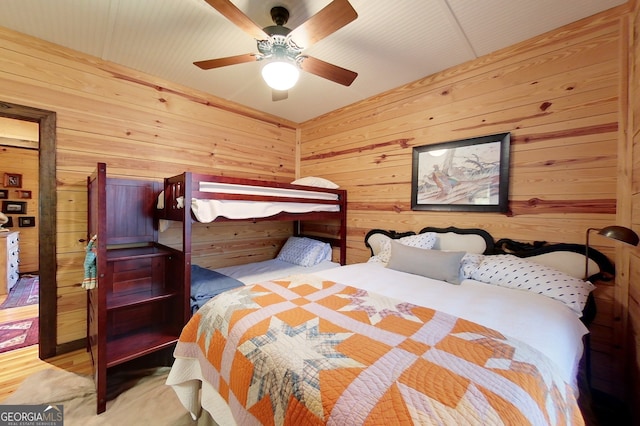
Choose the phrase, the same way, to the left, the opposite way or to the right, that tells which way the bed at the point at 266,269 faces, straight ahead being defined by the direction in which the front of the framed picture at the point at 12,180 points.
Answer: to the right

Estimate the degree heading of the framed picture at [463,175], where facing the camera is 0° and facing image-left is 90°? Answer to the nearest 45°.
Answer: approximately 45°

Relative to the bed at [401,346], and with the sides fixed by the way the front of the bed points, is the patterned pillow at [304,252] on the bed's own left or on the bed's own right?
on the bed's own right

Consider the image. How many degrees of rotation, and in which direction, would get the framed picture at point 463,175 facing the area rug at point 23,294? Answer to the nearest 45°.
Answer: approximately 45° to its right

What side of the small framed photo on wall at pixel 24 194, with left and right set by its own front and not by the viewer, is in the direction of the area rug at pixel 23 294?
front

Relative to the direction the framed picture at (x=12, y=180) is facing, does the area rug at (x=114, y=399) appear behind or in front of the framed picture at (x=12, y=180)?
in front

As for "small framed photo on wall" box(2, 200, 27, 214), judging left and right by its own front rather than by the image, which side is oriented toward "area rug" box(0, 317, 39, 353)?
front
